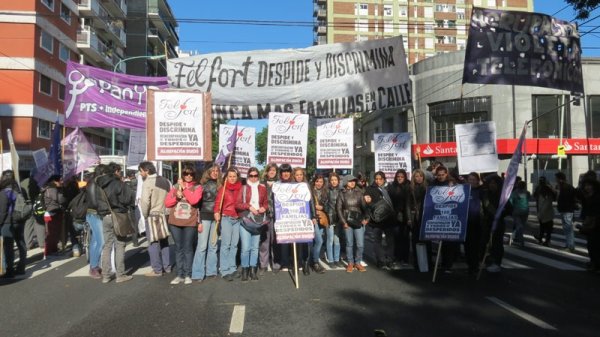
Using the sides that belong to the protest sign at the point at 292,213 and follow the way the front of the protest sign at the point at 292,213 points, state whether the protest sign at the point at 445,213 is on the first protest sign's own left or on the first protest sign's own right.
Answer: on the first protest sign's own left

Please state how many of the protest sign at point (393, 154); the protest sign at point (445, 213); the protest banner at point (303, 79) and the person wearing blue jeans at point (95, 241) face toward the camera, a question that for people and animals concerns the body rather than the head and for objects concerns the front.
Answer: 3

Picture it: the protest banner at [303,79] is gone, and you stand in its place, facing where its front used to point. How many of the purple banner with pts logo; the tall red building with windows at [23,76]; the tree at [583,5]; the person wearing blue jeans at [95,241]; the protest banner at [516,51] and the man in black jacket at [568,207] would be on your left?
3

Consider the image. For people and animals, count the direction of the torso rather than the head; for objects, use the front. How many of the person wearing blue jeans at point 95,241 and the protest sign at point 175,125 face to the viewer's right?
1

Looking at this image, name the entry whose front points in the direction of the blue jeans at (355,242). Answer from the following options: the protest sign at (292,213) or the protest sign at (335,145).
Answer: the protest sign at (335,145)

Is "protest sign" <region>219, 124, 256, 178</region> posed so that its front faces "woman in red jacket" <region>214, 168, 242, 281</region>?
yes

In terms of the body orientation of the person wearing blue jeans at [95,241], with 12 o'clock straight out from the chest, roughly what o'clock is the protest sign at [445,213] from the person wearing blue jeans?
The protest sign is roughly at 1 o'clock from the person wearing blue jeans.

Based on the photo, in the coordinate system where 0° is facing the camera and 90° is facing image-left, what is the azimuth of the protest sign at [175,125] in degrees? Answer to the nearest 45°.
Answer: approximately 0°

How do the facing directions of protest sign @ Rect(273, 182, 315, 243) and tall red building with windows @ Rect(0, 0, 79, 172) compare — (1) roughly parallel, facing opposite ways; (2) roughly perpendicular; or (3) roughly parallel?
roughly perpendicular

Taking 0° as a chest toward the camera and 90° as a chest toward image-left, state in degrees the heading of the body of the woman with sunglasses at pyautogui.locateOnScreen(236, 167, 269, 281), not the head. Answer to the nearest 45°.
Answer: approximately 0°
